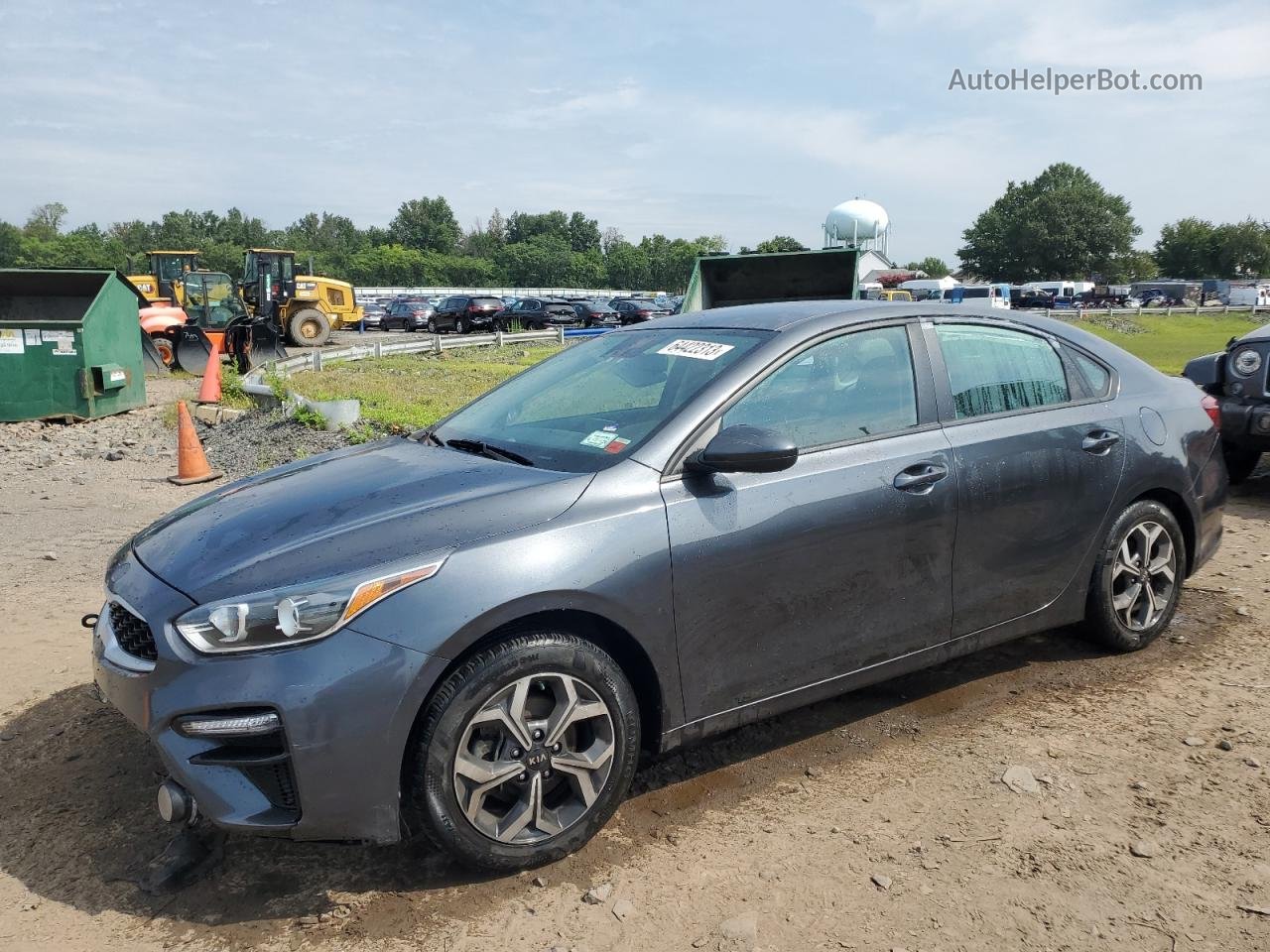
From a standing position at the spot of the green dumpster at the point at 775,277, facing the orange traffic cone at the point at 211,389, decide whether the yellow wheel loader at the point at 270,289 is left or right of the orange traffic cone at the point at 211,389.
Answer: right

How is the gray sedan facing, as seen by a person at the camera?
facing the viewer and to the left of the viewer

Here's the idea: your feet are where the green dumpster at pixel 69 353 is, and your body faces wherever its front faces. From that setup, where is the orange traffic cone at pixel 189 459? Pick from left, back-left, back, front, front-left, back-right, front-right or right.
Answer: front

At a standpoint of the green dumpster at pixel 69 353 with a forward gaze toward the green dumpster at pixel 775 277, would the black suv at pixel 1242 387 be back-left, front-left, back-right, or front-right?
front-right

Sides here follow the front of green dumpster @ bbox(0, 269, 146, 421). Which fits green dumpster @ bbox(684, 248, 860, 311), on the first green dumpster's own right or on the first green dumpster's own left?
on the first green dumpster's own left

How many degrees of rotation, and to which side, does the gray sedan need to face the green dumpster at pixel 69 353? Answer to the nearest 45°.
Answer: approximately 90° to its right

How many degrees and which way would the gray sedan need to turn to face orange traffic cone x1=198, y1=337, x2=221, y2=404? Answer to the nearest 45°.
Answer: approximately 90° to its right

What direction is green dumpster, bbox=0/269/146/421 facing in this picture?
toward the camera

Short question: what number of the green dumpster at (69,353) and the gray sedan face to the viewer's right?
0

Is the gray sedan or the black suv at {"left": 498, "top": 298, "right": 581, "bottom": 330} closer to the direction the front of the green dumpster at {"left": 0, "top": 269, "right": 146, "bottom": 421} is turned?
the gray sedan

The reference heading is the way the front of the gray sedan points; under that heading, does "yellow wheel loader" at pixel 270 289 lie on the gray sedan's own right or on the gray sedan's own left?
on the gray sedan's own right

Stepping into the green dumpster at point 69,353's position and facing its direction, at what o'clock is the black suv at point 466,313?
The black suv is roughly at 7 o'clock from the green dumpster.

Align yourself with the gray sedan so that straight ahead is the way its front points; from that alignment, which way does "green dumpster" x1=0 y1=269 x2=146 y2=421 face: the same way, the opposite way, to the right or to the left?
to the left

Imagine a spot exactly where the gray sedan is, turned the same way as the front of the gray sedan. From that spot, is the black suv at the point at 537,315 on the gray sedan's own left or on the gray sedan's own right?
on the gray sedan's own right
